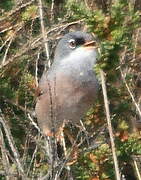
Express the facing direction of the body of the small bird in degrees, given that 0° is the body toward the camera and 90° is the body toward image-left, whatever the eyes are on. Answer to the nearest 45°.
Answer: approximately 315°
